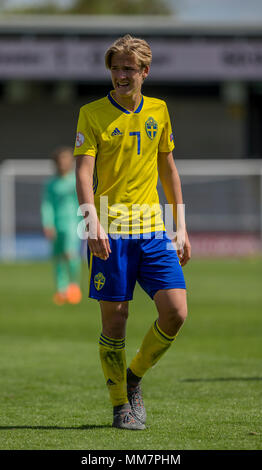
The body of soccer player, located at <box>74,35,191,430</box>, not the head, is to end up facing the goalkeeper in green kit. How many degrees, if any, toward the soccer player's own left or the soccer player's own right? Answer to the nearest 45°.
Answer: approximately 180°

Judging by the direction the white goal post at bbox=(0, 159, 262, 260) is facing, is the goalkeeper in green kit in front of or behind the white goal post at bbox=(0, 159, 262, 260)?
in front

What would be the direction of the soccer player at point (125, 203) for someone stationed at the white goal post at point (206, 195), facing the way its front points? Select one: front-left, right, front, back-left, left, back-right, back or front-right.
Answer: front

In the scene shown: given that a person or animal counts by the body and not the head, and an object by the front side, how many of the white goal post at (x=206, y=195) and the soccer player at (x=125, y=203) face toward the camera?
2

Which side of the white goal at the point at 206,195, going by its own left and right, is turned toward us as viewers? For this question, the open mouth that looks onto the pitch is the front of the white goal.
front

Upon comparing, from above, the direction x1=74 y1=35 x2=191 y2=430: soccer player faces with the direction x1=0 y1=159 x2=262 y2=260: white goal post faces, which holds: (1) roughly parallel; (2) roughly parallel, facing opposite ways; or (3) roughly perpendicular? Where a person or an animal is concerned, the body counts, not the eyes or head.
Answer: roughly parallel

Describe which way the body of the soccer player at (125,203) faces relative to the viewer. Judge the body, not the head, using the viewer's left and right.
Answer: facing the viewer

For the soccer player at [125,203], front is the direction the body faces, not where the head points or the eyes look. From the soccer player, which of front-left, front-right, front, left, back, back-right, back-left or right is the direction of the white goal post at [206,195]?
back
